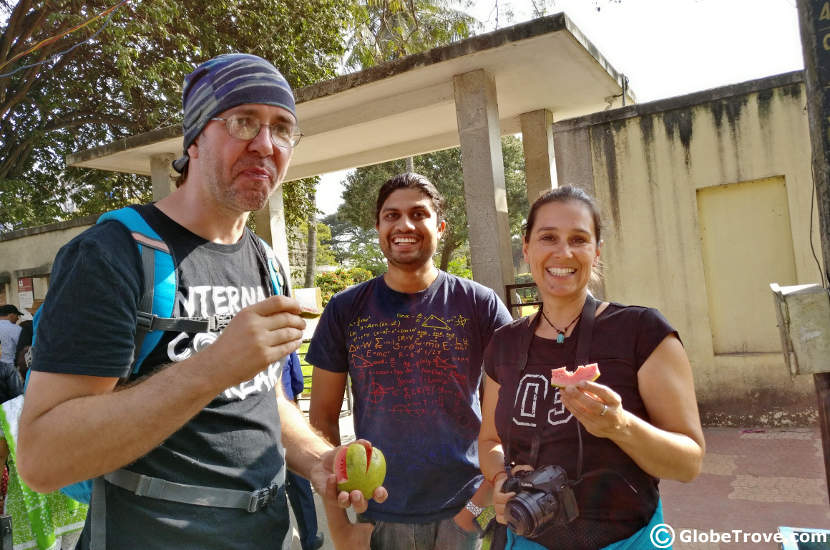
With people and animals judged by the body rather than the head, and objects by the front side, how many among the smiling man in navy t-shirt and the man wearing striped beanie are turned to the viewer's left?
0

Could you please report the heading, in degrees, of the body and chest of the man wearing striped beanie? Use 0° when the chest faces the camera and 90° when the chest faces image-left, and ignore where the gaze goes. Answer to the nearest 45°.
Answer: approximately 315°

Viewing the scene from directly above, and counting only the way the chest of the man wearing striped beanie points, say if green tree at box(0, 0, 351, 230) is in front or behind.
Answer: behind

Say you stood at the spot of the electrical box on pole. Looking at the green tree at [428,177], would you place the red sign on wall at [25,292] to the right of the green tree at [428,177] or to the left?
left

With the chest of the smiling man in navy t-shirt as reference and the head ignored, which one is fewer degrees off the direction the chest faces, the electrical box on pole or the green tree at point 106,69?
the electrical box on pole

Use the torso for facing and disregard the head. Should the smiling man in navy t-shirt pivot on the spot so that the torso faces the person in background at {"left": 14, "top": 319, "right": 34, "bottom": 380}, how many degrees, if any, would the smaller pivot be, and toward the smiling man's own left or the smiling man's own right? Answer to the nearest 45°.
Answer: approximately 135° to the smiling man's own right

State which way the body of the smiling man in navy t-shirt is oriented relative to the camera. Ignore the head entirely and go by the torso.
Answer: toward the camera

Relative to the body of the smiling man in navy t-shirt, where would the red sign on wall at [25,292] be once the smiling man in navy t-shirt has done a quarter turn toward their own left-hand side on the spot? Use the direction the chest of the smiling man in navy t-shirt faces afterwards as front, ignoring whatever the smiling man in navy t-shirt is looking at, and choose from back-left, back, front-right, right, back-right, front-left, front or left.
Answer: back-left

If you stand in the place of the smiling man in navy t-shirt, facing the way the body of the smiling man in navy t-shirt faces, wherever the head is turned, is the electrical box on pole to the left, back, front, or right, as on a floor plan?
left

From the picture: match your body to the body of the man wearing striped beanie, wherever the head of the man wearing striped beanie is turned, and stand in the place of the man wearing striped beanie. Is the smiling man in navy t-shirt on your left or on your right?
on your left

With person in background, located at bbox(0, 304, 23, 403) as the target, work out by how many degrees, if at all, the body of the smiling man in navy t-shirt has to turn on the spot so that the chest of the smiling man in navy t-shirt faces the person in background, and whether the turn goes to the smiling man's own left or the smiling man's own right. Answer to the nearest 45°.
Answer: approximately 135° to the smiling man's own right

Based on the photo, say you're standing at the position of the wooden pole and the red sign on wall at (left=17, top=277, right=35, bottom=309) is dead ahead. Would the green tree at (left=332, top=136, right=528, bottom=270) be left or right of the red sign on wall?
right

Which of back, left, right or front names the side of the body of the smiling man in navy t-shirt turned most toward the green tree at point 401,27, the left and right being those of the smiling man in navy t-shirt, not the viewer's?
back

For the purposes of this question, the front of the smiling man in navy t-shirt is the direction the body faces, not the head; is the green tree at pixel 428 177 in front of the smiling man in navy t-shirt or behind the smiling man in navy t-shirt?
behind

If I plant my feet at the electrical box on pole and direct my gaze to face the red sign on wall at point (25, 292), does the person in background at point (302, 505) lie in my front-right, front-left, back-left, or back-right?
front-left
